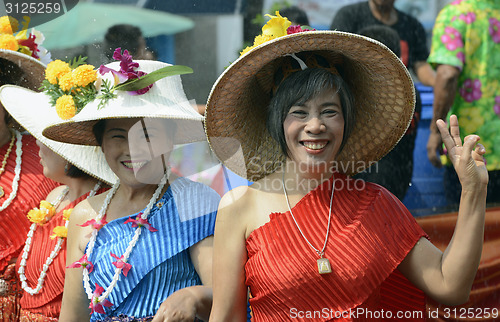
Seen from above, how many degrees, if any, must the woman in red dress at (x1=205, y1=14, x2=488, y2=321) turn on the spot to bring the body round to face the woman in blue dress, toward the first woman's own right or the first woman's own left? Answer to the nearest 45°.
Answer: approximately 90° to the first woman's own right

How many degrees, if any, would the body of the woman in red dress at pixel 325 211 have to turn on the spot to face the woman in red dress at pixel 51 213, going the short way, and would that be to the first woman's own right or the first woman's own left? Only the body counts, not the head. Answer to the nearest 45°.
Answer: approximately 135° to the first woman's own right

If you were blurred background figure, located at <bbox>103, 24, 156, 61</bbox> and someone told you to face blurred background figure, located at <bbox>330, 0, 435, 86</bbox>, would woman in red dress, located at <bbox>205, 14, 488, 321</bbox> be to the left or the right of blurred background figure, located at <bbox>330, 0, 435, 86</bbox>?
right

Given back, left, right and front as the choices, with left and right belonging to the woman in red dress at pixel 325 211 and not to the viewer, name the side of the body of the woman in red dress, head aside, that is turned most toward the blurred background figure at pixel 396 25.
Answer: back
